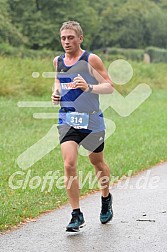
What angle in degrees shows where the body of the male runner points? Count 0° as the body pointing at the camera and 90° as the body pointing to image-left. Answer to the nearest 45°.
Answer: approximately 45°
